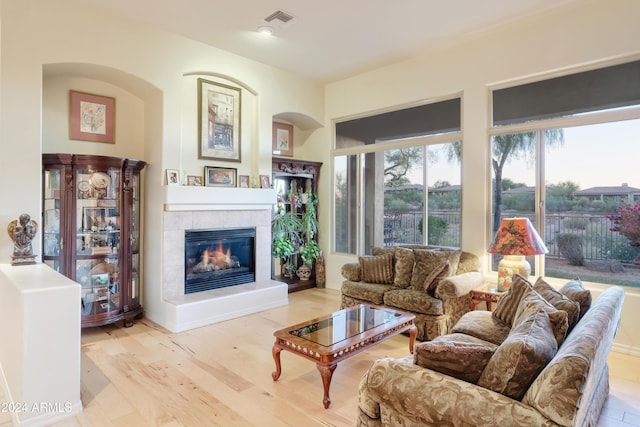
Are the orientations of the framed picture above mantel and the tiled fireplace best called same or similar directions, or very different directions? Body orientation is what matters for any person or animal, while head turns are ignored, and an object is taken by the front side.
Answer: same or similar directions

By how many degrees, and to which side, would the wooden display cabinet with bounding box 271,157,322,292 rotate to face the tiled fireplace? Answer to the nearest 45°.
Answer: approximately 90° to its right

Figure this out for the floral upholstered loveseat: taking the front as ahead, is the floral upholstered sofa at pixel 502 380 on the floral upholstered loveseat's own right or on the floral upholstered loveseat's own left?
on the floral upholstered loveseat's own left

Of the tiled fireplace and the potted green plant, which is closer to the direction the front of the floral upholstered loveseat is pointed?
the tiled fireplace

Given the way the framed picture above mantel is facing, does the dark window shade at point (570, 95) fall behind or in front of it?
in front

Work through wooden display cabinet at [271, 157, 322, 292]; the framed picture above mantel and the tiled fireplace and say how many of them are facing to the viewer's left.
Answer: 0

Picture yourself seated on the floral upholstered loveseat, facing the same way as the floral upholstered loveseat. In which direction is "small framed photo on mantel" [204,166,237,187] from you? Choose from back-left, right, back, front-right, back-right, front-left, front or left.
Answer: front-right

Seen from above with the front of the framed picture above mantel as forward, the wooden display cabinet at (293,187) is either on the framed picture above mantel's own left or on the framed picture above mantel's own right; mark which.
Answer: on the framed picture above mantel's own left

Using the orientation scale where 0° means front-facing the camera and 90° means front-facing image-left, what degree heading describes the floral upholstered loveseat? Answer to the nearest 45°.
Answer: approximately 45°

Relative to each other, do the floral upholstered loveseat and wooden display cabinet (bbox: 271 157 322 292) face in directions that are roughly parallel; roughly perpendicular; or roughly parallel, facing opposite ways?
roughly perpendicular

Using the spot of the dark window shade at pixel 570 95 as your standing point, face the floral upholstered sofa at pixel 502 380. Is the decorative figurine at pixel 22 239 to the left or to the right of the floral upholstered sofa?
right

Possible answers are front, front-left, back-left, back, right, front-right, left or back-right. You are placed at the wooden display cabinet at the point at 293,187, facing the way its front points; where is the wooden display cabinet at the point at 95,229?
right

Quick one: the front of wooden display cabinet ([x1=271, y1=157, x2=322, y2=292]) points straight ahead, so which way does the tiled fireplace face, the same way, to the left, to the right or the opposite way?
the same way
